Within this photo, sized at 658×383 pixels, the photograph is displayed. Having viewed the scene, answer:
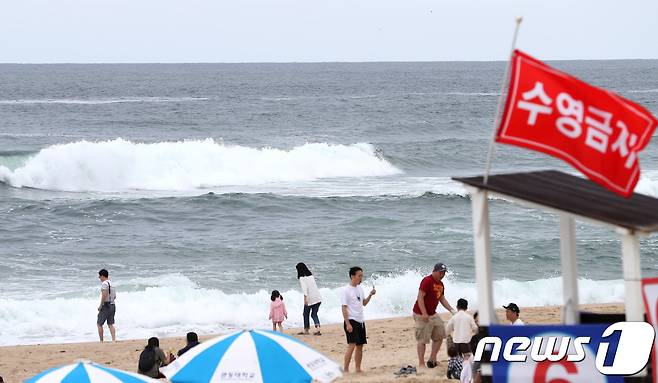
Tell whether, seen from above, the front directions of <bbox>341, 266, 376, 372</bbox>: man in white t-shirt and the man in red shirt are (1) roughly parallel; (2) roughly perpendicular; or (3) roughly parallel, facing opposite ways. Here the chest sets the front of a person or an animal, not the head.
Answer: roughly parallel

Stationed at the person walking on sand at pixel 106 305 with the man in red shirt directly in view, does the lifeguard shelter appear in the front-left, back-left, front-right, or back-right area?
front-right

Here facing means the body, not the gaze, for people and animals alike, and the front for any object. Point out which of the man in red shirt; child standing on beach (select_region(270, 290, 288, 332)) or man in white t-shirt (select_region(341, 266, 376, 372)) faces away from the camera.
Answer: the child standing on beach

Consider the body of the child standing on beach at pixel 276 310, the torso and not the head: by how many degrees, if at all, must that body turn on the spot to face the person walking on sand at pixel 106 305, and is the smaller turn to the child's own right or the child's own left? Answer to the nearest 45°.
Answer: approximately 90° to the child's own left

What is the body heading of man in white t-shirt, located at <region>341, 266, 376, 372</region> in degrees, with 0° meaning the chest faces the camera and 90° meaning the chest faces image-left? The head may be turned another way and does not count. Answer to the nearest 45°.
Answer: approximately 315°

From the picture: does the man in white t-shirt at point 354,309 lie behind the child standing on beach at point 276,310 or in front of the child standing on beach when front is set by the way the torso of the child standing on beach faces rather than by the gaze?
behind

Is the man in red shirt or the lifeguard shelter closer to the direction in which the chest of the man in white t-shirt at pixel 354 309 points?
the lifeguard shelter

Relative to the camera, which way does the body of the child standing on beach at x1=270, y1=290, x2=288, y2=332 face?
away from the camera

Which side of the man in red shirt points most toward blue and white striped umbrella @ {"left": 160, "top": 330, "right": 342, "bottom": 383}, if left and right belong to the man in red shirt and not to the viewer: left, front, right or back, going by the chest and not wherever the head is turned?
right

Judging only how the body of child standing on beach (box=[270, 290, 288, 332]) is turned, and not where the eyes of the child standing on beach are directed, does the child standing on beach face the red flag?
no

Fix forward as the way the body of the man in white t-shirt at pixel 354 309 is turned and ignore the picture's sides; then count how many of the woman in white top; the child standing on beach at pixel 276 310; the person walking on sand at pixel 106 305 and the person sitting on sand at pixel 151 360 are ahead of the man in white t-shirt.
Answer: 0

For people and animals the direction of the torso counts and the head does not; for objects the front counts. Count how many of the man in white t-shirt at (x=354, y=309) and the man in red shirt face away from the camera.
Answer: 0

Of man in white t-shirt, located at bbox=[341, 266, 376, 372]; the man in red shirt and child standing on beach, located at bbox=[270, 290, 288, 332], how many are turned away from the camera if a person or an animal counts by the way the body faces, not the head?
1

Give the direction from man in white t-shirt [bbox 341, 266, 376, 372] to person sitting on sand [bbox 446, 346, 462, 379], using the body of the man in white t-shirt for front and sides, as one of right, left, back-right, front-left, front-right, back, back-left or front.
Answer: front-left
